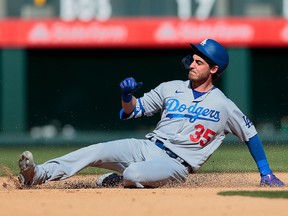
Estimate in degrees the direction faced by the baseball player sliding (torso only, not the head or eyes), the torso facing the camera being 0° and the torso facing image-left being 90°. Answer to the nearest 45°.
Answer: approximately 45°
